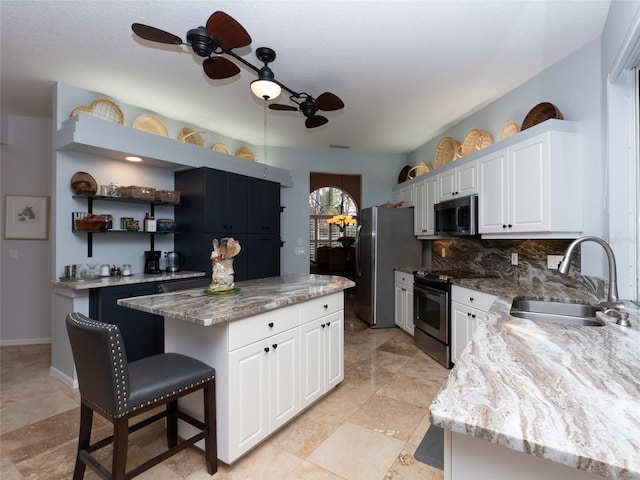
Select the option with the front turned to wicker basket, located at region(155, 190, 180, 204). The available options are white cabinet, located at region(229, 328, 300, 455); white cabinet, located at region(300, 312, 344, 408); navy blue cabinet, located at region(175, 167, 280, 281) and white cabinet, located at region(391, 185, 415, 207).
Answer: white cabinet, located at region(391, 185, 415, 207)

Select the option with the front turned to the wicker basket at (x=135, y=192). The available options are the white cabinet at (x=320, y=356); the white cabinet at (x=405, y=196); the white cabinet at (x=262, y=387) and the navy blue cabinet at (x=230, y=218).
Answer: the white cabinet at (x=405, y=196)

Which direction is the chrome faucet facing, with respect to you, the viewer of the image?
facing to the left of the viewer

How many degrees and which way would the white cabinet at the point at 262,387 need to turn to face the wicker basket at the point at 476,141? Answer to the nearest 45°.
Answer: approximately 90° to its left

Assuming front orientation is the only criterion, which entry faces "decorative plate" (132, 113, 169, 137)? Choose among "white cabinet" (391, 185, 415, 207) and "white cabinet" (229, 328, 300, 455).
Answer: "white cabinet" (391, 185, 415, 207)

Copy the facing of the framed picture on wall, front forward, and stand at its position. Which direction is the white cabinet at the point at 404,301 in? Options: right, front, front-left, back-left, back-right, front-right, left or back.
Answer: front-left

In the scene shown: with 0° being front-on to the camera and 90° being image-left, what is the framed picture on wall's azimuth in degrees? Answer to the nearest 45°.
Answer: approximately 0°

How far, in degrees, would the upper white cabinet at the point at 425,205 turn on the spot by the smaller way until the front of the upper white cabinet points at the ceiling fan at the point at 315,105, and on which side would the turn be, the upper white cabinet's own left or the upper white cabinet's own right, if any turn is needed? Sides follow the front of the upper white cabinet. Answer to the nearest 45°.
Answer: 0° — it already faces it

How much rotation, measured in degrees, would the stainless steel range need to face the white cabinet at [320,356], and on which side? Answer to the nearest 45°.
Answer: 0° — it already faces it

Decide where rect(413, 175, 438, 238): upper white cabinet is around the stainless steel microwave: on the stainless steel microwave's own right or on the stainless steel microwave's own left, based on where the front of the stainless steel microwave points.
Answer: on the stainless steel microwave's own right

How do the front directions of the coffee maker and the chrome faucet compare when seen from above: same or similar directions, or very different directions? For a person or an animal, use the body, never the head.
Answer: very different directions

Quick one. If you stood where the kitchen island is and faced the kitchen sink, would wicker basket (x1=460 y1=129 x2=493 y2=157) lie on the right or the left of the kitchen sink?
left
